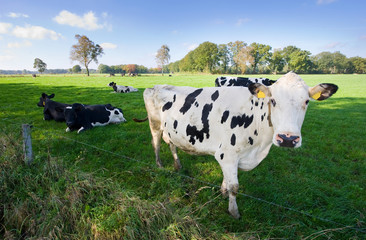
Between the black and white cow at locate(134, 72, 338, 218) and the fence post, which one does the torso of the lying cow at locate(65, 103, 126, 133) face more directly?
the fence post

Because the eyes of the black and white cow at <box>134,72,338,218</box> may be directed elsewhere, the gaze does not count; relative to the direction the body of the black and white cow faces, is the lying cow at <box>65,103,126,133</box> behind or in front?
behind

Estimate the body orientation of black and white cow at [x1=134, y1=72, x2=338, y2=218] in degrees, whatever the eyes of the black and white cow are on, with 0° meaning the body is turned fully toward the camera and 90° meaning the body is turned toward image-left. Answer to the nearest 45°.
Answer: approximately 315°

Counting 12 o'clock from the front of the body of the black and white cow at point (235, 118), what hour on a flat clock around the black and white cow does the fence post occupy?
The fence post is roughly at 4 o'clock from the black and white cow.
